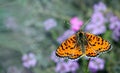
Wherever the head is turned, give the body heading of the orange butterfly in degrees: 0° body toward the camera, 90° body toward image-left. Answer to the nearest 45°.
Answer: approximately 180°

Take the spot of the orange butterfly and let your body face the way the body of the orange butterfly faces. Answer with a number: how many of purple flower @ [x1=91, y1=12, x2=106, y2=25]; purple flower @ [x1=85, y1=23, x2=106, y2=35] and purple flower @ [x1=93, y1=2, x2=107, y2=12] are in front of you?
3

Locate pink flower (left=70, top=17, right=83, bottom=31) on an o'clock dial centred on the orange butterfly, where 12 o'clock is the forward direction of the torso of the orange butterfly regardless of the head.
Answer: The pink flower is roughly at 12 o'clock from the orange butterfly.

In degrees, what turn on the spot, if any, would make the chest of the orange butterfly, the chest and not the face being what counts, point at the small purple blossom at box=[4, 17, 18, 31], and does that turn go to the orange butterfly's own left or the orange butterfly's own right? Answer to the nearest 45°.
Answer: approximately 45° to the orange butterfly's own left

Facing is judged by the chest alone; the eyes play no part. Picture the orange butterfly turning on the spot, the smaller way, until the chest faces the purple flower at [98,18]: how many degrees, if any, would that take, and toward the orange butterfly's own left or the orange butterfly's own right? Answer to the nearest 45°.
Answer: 0° — it already faces it
